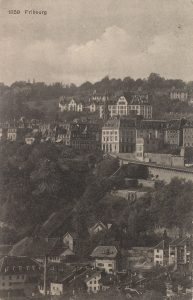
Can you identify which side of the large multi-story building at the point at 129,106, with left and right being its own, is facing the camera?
front

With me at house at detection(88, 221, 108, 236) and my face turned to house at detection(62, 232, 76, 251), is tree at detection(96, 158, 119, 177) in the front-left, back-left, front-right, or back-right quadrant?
back-right

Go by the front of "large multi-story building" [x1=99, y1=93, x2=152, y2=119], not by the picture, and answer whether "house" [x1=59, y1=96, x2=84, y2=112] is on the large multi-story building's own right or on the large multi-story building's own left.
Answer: on the large multi-story building's own right

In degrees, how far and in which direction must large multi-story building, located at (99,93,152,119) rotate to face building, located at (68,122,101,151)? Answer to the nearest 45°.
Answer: approximately 45° to its right

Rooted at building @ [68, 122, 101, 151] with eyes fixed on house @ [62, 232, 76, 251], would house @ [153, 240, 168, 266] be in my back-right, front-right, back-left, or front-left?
front-left

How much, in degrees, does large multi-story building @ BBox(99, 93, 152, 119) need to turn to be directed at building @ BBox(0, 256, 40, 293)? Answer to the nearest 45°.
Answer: approximately 45° to its right
